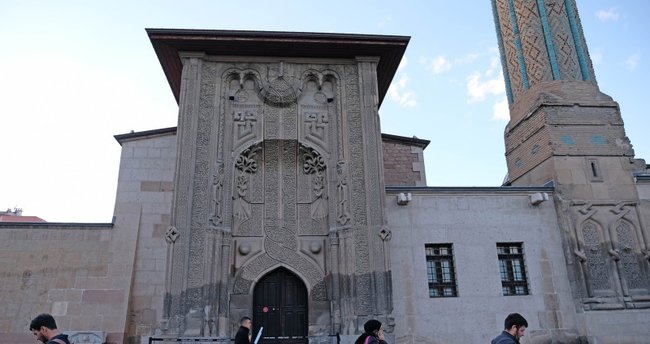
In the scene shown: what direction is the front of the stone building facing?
toward the camera

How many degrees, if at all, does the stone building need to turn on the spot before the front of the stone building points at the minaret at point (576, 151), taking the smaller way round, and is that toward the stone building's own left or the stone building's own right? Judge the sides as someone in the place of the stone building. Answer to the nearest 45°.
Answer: approximately 90° to the stone building's own left

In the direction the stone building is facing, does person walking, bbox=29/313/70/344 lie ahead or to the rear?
ahead

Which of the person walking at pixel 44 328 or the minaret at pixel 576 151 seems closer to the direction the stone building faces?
the person walking
